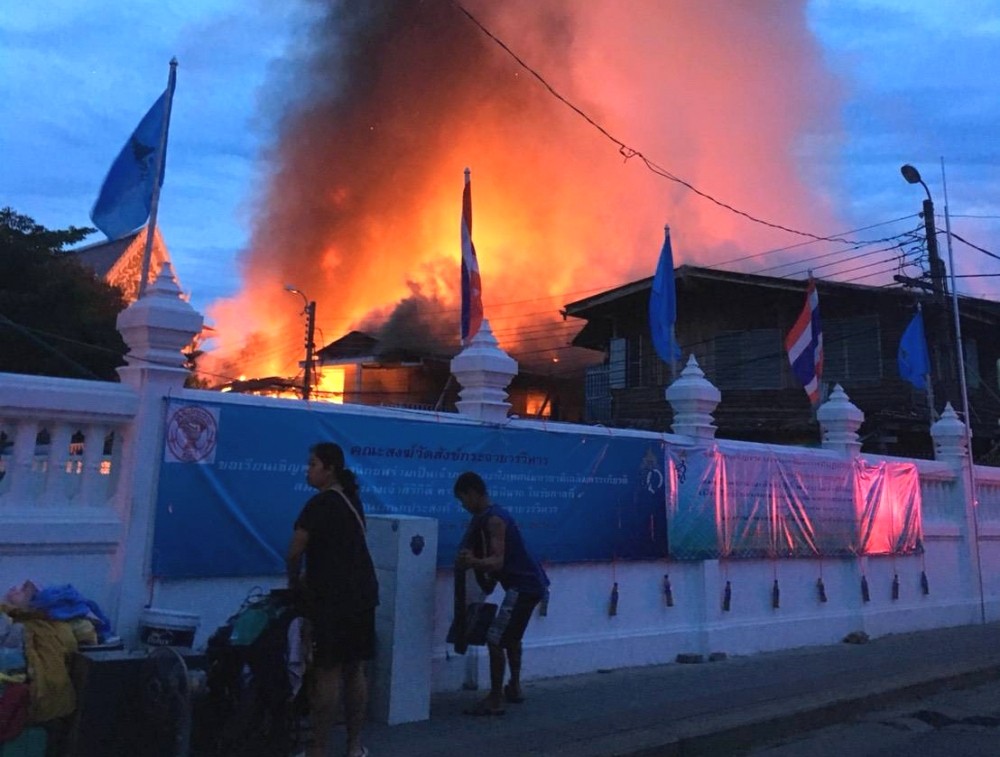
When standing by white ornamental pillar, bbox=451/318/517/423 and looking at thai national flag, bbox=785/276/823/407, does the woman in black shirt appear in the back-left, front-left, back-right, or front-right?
back-right

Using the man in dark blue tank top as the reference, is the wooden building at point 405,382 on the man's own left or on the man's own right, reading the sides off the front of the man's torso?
on the man's own right

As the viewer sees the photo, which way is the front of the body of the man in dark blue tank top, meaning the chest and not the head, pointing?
to the viewer's left

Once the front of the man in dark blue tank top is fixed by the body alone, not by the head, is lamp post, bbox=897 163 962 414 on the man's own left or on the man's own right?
on the man's own right
